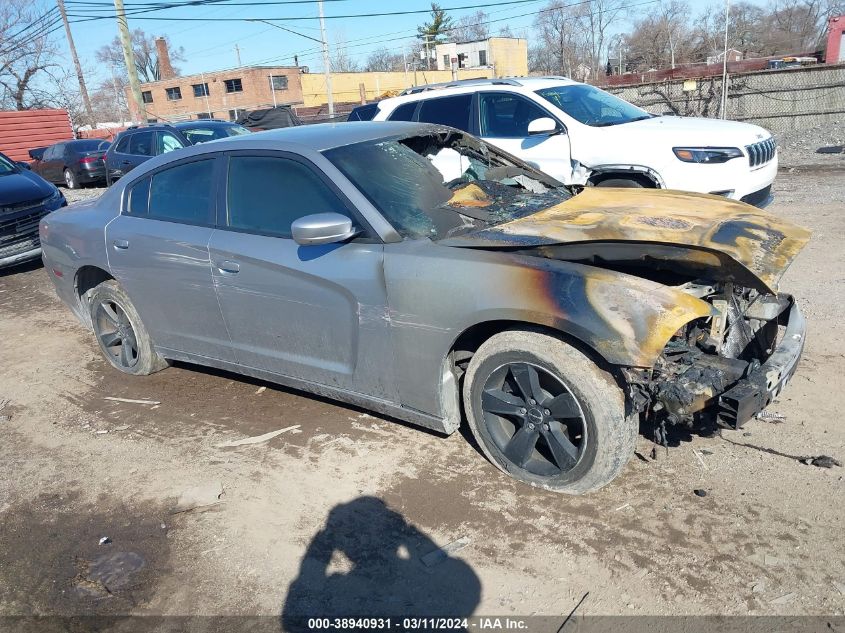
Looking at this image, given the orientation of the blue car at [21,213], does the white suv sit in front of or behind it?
in front

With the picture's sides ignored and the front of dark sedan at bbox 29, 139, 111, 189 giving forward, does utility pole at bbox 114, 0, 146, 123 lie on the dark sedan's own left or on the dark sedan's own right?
on the dark sedan's own right

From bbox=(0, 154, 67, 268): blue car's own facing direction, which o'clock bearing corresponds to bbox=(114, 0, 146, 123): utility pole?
The utility pole is roughly at 8 o'clock from the blue car.

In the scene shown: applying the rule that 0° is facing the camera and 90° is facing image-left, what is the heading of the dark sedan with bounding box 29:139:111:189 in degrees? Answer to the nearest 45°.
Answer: approximately 135°

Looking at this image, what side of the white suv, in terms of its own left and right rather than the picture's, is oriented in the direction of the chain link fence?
left

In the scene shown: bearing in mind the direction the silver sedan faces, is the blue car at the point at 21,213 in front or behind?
behind

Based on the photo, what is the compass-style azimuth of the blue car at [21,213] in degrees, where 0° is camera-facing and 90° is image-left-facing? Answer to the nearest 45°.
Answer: approximately 315°

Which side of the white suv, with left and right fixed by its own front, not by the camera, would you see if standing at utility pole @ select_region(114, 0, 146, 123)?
back

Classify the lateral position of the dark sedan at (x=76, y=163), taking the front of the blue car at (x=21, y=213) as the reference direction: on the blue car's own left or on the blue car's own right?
on the blue car's own left

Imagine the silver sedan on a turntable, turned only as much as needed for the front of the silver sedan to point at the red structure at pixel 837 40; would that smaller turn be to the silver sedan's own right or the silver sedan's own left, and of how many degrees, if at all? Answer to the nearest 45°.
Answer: approximately 90° to the silver sedan's own left

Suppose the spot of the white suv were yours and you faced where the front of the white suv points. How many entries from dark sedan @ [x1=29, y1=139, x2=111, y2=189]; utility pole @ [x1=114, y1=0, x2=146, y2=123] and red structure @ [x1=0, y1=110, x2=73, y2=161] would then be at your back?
3

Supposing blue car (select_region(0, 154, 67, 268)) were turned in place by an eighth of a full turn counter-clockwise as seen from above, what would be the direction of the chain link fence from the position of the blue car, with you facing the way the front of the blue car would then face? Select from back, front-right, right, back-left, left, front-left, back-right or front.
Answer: front

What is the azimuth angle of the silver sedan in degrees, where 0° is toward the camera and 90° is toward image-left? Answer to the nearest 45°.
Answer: approximately 315°

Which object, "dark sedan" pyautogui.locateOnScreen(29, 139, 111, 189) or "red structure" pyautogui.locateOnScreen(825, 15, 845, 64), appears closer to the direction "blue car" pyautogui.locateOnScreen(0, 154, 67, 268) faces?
the red structure
